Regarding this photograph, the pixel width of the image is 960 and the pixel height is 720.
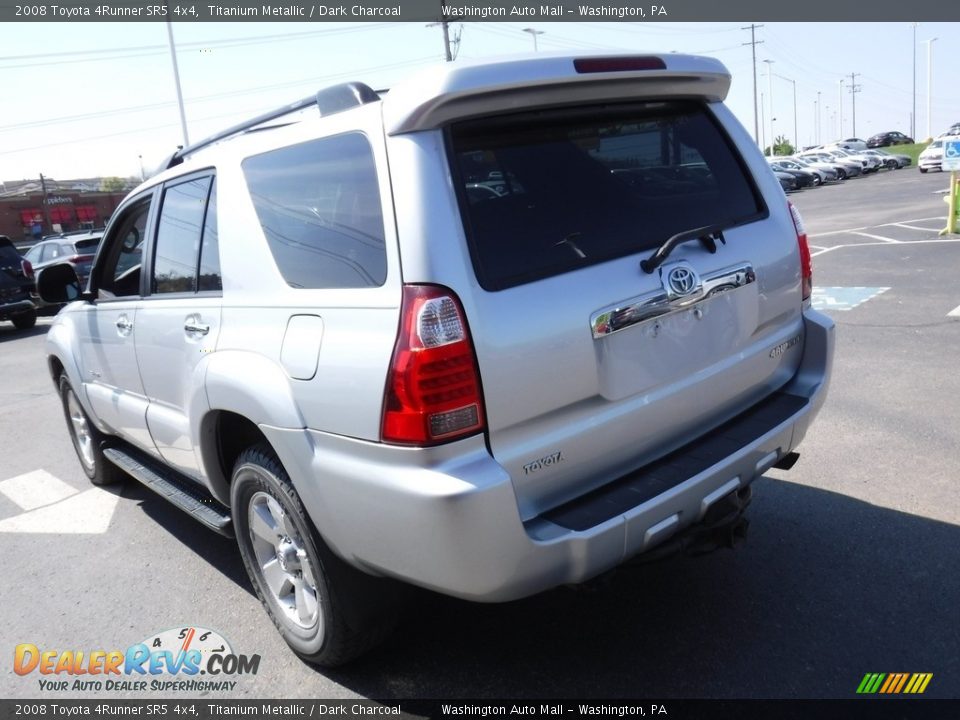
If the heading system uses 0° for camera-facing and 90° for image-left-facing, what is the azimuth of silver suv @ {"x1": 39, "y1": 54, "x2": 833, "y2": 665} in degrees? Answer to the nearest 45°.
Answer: approximately 135°

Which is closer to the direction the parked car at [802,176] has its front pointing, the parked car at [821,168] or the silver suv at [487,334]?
the silver suv

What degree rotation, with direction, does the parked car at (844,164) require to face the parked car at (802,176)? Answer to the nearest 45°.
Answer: approximately 45° to its right

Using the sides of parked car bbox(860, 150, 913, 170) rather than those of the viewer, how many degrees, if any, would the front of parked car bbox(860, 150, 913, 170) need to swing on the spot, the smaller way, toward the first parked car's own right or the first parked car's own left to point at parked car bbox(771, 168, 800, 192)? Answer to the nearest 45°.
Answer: approximately 45° to the first parked car's own right
